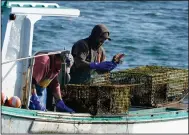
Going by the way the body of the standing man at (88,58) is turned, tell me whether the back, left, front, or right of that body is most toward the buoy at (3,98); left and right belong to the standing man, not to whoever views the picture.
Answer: right

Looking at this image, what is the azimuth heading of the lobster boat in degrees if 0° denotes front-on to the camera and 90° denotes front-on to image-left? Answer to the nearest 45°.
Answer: approximately 90°

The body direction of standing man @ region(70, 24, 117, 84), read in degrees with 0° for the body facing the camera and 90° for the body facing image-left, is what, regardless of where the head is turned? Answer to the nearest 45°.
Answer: approximately 315°

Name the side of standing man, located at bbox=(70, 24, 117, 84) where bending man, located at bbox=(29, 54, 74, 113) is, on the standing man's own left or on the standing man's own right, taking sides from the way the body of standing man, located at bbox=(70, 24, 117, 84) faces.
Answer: on the standing man's own right
